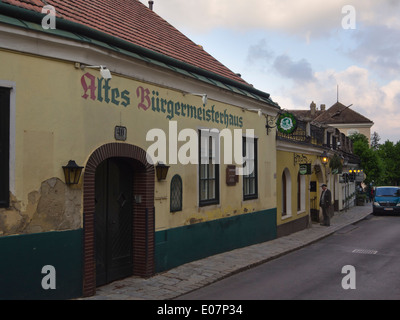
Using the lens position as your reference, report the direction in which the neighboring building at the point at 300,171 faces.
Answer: facing the viewer and to the right of the viewer

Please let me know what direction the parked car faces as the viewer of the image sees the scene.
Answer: facing the viewer

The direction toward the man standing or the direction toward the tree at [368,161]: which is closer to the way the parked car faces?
the man standing

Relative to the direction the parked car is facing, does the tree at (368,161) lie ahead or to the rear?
to the rear

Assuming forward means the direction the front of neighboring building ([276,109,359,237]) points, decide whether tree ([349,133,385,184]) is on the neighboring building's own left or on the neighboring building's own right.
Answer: on the neighboring building's own left

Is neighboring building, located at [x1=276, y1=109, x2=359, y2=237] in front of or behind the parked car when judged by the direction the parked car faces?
in front

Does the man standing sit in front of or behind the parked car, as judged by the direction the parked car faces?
in front

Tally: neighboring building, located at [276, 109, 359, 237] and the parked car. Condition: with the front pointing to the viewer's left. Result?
0
